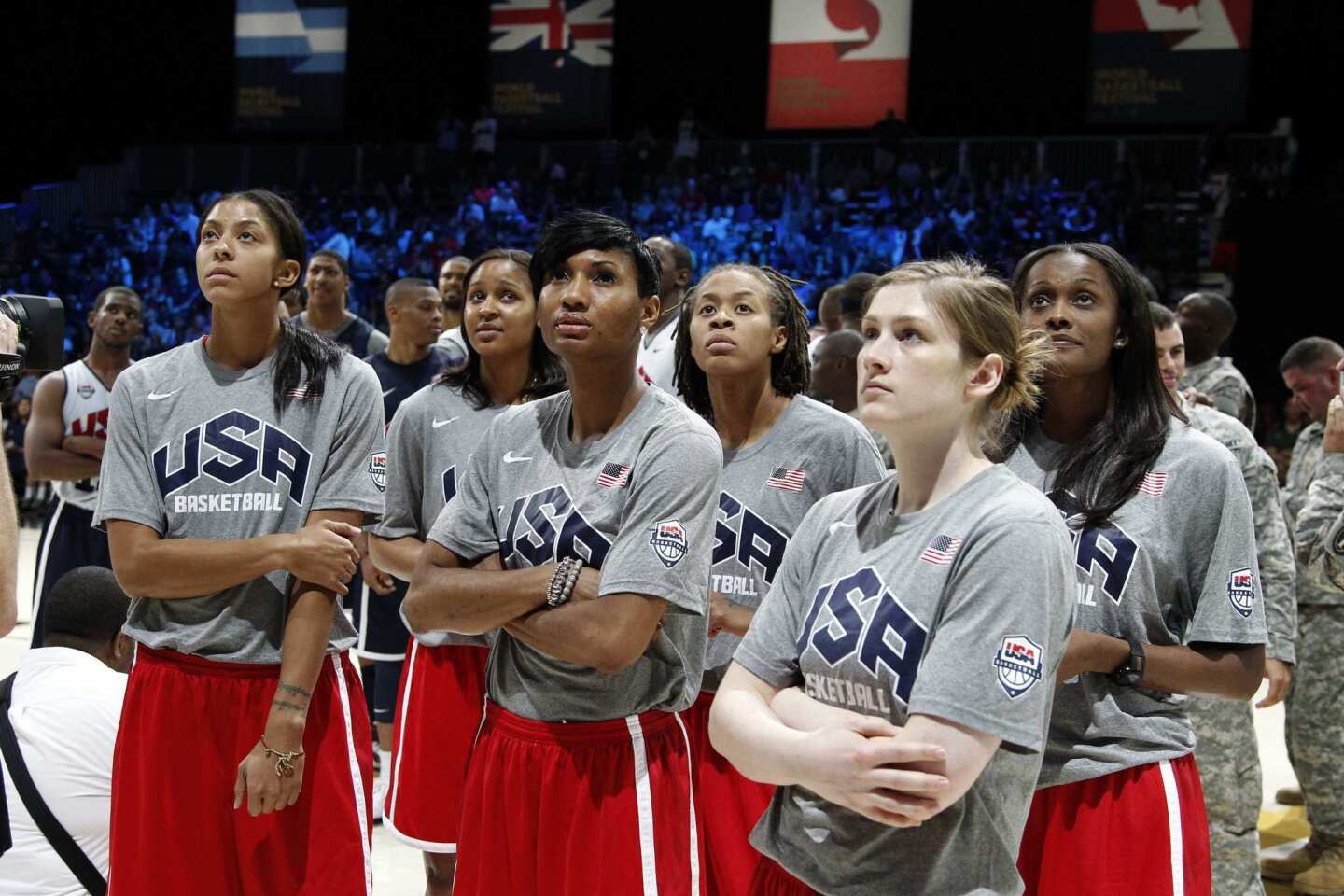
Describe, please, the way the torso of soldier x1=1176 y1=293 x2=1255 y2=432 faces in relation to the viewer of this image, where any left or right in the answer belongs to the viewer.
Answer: facing to the left of the viewer

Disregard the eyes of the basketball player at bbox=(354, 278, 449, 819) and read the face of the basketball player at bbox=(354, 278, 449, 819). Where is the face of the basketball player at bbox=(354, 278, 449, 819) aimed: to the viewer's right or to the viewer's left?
to the viewer's right

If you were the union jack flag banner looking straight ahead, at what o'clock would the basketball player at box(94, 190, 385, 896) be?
The basketball player is roughly at 12 o'clock from the union jack flag banner.

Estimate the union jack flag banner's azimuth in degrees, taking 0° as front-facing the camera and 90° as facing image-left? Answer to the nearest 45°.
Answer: approximately 0°

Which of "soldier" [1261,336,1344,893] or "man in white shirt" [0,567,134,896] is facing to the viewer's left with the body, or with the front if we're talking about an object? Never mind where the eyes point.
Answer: the soldier

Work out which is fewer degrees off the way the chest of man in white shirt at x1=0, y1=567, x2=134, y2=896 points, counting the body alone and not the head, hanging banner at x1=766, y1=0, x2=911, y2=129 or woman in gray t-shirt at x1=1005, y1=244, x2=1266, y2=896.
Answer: the hanging banner

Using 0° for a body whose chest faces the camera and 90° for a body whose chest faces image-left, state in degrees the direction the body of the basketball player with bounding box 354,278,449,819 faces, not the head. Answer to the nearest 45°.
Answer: approximately 315°

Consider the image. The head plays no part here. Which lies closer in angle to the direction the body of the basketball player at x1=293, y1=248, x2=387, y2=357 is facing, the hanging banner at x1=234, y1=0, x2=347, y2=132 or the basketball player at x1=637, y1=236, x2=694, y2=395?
the basketball player

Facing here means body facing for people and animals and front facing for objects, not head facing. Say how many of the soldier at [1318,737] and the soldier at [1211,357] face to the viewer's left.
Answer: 2
